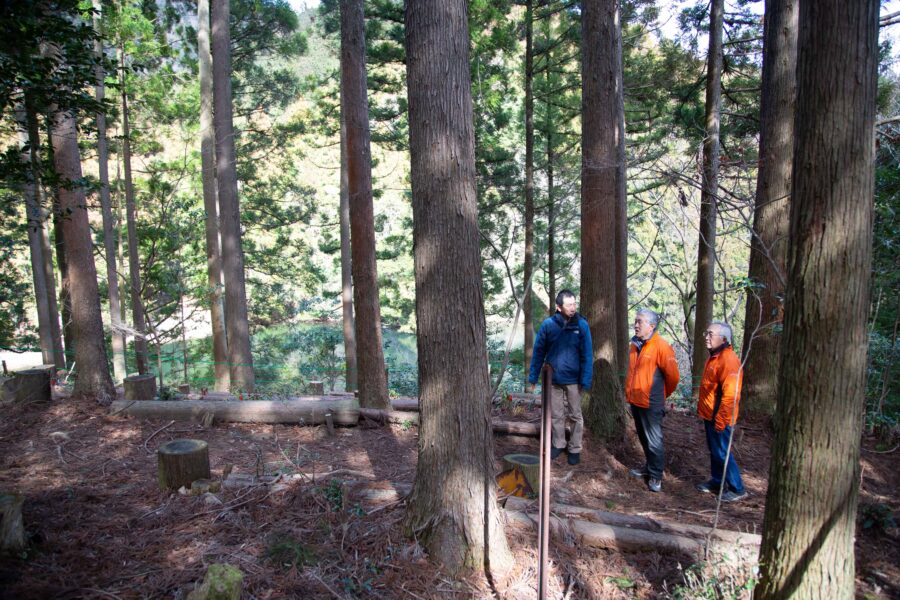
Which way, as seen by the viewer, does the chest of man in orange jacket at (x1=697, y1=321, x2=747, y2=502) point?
to the viewer's left

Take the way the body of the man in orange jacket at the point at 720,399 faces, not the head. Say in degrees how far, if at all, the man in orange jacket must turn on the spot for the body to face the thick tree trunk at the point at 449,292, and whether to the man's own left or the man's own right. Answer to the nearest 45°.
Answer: approximately 45° to the man's own left

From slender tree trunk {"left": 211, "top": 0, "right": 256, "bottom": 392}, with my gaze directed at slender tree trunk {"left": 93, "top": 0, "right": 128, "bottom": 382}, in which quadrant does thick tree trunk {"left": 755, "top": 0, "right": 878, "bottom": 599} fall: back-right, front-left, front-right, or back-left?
back-left

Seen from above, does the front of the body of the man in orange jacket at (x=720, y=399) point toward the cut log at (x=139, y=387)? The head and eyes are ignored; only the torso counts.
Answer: yes

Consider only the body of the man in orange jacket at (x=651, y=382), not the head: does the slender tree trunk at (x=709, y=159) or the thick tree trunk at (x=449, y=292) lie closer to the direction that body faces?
the thick tree trunk

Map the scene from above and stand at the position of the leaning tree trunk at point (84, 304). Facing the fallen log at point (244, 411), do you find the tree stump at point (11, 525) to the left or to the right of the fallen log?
right

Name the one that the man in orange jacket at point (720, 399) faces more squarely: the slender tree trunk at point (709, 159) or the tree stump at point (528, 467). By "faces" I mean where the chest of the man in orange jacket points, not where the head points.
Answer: the tree stump

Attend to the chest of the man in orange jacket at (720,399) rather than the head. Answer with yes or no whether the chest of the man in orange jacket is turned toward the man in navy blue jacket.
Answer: yes

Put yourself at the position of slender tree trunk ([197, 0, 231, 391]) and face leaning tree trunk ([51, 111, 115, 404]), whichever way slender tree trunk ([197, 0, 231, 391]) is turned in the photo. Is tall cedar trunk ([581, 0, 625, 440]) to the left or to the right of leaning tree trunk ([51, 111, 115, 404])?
left
